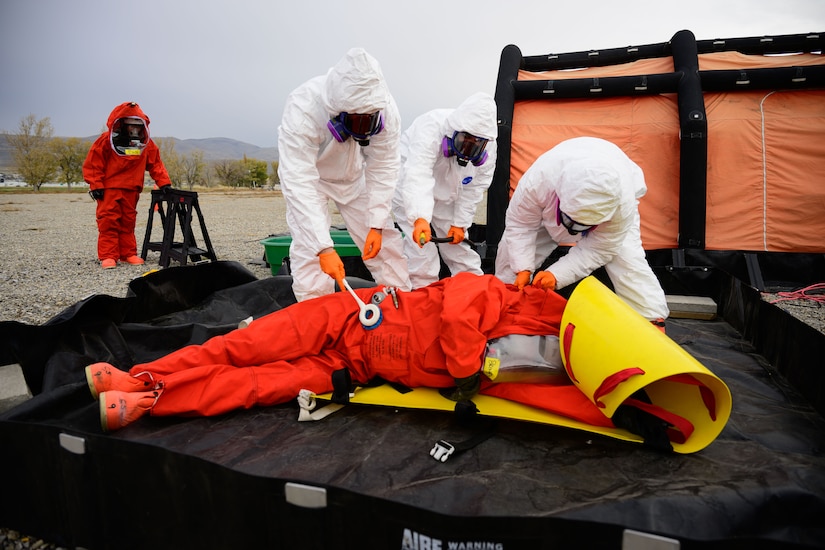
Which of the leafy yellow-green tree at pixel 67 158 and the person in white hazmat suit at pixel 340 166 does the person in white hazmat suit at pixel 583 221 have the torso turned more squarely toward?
the person in white hazmat suit

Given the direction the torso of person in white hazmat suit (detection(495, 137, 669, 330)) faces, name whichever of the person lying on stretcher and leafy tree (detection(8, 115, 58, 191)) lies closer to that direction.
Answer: the person lying on stretcher

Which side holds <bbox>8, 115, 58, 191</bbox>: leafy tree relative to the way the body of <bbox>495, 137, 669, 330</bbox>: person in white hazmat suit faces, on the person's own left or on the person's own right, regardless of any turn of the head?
on the person's own right

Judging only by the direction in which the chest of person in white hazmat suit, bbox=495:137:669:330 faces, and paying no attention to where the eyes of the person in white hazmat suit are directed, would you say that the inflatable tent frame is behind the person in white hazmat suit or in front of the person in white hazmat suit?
behind

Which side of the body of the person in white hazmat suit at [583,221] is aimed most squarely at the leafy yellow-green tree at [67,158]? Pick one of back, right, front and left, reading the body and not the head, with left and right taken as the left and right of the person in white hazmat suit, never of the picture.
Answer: right

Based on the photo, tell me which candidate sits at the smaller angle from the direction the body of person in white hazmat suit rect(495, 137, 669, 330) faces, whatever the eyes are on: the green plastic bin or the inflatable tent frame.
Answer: the green plastic bin

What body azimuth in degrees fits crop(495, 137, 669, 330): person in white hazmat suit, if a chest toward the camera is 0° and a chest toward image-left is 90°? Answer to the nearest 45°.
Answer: approximately 45°

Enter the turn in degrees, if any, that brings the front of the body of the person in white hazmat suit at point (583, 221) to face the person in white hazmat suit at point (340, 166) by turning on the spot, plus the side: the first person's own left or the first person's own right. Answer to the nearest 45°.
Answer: approximately 45° to the first person's own right
